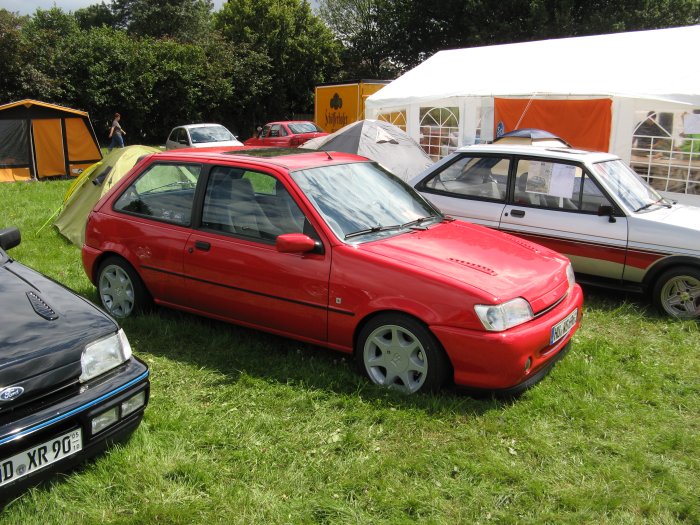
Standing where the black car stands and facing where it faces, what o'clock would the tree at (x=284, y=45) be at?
The tree is roughly at 8 o'clock from the black car.

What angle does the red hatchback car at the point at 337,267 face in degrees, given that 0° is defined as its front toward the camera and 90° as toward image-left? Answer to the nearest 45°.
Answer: approximately 315°

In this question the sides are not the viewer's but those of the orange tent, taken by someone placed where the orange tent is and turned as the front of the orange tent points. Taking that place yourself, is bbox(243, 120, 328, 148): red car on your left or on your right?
on your left

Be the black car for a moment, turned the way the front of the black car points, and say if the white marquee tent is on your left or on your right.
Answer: on your left

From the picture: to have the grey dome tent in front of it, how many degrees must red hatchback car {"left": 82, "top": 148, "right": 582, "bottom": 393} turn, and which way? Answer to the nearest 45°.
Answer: approximately 135° to its left
